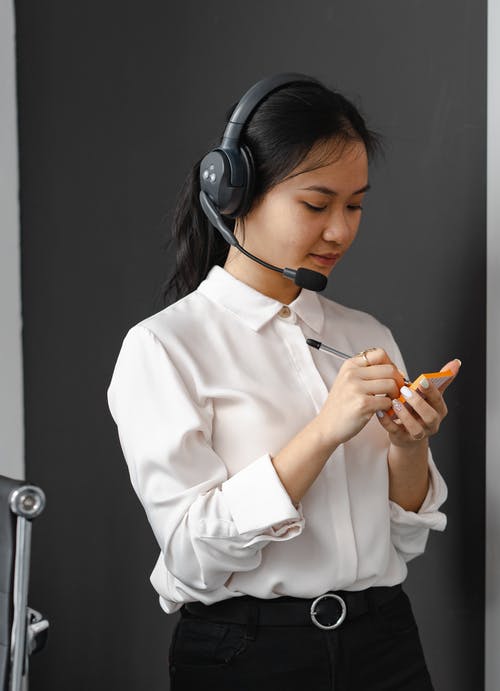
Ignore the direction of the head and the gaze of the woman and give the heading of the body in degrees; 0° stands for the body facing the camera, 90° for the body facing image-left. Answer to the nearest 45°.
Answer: approximately 315°

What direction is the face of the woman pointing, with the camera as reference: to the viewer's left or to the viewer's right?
to the viewer's right
